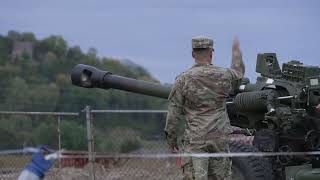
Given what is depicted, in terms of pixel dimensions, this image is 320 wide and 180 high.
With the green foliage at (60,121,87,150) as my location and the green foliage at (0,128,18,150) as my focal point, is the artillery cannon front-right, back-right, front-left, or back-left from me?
back-left

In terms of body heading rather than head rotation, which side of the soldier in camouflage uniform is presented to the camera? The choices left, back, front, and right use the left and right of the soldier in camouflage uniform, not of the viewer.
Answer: back

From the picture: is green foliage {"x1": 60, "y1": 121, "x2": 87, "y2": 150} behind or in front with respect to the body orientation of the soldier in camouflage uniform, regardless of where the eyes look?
in front

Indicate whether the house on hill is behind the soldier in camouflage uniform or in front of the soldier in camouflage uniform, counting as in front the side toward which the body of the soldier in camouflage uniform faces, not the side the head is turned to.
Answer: in front

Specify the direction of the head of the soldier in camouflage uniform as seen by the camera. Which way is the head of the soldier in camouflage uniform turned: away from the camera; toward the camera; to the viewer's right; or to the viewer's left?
away from the camera

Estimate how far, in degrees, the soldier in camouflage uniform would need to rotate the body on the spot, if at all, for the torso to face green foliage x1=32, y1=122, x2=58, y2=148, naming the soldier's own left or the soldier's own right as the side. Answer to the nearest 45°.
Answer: approximately 45° to the soldier's own left
